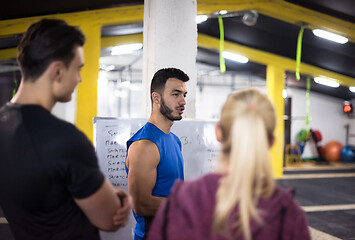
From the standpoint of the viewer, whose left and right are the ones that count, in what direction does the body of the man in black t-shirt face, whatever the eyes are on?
facing away from the viewer and to the right of the viewer

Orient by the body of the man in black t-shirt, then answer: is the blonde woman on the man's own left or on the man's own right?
on the man's own right

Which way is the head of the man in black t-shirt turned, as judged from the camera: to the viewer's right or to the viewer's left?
to the viewer's right

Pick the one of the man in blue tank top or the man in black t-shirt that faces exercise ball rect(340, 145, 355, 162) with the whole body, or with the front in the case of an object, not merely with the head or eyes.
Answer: the man in black t-shirt

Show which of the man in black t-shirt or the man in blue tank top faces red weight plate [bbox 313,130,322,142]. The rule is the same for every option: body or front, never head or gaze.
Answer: the man in black t-shirt

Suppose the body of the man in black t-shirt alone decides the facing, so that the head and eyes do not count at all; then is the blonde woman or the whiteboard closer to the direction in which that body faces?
the whiteboard

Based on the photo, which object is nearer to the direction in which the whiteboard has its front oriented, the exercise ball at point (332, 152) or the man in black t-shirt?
the man in black t-shirt

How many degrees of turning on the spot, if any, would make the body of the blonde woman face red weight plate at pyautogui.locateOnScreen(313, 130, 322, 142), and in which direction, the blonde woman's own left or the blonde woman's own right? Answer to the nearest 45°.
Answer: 0° — they already face it

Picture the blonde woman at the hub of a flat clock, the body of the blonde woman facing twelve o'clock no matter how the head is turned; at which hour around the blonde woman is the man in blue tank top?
The man in blue tank top is roughly at 11 o'clock from the blonde woman.

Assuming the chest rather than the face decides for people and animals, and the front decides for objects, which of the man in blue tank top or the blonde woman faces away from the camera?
the blonde woman

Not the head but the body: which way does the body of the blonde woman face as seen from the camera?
away from the camera
